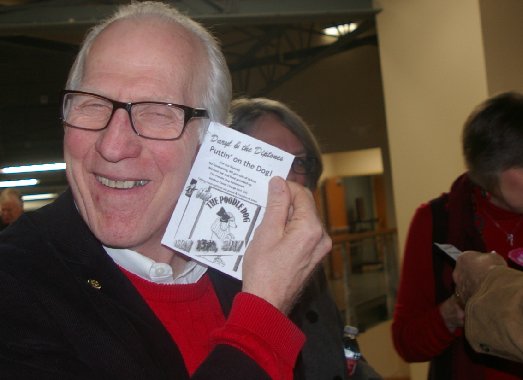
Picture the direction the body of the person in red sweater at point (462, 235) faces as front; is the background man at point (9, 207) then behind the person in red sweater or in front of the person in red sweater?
behind

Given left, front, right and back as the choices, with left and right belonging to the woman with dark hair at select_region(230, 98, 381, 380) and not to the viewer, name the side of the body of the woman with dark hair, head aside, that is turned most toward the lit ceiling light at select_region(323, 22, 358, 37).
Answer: back

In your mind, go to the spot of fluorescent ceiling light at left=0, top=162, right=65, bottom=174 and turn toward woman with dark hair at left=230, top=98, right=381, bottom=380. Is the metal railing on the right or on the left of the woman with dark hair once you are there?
left

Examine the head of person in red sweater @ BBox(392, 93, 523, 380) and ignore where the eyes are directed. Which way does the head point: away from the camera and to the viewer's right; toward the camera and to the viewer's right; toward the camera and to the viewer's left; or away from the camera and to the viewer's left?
toward the camera and to the viewer's right

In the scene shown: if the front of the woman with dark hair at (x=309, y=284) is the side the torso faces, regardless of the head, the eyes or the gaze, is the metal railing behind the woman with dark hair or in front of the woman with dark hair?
behind

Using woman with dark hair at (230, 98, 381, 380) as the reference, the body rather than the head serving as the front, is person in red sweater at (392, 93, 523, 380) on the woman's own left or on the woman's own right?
on the woman's own left

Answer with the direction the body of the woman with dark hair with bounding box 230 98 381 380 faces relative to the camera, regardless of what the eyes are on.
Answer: toward the camera

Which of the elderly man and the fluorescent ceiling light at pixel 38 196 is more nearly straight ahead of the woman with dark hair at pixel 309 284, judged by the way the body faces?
the elderly man

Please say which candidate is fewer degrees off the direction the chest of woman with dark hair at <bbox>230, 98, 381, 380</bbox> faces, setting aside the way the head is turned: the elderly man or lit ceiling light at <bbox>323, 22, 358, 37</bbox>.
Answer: the elderly man

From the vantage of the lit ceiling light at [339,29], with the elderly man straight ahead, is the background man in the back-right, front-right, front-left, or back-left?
front-right

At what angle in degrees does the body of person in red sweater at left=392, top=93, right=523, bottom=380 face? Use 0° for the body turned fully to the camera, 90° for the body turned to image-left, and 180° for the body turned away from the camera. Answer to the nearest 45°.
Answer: approximately 315°

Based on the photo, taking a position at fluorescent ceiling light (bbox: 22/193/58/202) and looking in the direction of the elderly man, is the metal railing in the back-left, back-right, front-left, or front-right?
front-left

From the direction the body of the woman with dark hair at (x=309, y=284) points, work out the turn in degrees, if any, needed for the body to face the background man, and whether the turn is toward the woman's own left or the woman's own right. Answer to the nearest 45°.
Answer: approximately 135° to the woman's own right

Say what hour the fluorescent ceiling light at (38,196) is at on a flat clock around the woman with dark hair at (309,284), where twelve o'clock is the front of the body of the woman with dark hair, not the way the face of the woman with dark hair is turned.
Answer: The fluorescent ceiling light is roughly at 5 o'clock from the woman with dark hair.

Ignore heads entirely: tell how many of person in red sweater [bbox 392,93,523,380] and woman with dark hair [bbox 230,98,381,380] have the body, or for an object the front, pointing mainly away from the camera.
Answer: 0
